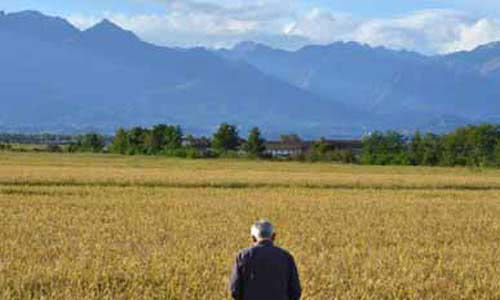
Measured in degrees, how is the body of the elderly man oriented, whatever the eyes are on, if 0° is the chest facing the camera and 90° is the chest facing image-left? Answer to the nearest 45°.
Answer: approximately 180°

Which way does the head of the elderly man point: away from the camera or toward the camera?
away from the camera
